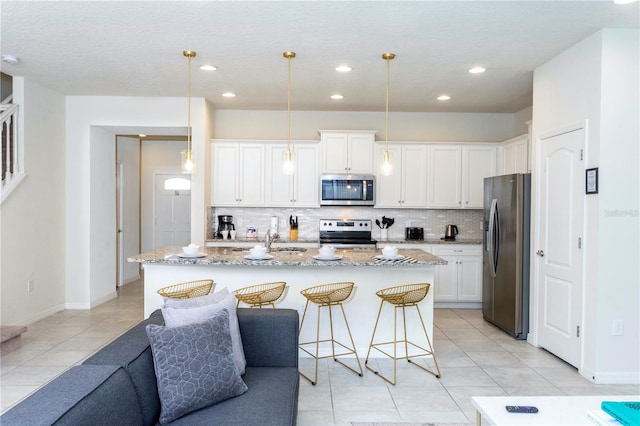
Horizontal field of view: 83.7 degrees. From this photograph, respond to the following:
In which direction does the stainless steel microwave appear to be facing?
toward the camera

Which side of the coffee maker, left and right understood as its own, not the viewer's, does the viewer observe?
front

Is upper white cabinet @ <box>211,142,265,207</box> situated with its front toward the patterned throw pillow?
yes

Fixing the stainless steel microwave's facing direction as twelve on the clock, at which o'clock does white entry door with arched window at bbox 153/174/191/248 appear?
The white entry door with arched window is roughly at 4 o'clock from the stainless steel microwave.

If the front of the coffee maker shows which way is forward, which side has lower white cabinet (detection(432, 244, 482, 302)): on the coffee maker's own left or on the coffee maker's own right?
on the coffee maker's own left

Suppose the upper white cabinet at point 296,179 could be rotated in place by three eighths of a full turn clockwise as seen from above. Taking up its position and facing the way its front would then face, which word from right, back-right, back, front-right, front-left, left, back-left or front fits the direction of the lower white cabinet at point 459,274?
back-right

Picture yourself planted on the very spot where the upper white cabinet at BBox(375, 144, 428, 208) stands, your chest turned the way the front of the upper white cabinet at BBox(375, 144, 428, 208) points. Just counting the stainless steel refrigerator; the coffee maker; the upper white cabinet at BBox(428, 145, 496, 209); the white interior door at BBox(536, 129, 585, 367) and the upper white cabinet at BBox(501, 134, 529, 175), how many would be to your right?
1

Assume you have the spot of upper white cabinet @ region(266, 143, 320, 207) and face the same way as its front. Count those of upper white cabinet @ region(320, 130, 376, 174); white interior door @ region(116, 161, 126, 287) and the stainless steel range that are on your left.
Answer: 2

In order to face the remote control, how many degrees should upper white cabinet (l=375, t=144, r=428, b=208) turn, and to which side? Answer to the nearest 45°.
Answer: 0° — it already faces it

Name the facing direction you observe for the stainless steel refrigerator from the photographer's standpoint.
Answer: facing the viewer and to the left of the viewer

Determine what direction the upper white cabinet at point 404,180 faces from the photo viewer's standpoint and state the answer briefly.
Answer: facing the viewer

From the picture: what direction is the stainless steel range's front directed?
toward the camera
